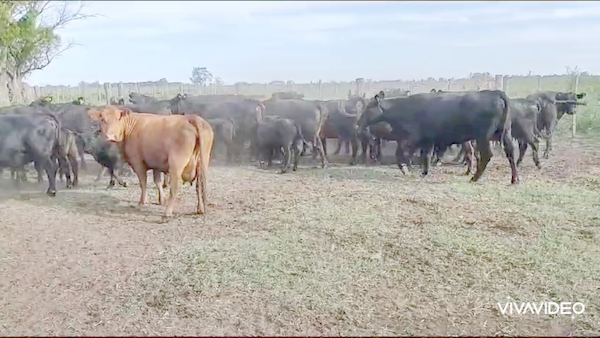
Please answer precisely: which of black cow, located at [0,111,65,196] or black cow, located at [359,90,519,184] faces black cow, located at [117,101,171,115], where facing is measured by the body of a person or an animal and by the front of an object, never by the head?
black cow, located at [359,90,519,184]

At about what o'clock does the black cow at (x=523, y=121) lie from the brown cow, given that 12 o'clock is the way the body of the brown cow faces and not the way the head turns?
The black cow is roughly at 4 o'clock from the brown cow.

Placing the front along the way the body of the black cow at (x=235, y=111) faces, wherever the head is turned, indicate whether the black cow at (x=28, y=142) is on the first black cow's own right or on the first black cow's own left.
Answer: on the first black cow's own left

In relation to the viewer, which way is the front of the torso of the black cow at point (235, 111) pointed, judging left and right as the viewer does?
facing to the left of the viewer

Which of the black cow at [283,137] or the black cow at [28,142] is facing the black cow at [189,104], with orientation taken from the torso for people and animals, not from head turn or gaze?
the black cow at [283,137]

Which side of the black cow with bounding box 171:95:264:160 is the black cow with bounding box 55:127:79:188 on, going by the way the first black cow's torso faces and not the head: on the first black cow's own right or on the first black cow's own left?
on the first black cow's own left

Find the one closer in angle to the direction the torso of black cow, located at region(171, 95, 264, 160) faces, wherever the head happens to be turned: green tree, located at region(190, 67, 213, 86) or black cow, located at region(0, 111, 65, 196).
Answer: the black cow

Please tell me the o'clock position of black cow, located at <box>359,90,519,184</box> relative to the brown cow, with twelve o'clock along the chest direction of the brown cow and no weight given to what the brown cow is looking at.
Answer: The black cow is roughly at 4 o'clock from the brown cow.

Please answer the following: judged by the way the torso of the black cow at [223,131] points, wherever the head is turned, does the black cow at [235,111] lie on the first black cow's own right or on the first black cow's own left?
on the first black cow's own right

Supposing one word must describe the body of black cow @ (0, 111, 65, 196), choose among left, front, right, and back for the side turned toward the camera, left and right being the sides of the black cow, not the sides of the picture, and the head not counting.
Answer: left

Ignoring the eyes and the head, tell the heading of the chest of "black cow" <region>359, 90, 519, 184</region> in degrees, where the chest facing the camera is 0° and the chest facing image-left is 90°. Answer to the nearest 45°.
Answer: approximately 90°

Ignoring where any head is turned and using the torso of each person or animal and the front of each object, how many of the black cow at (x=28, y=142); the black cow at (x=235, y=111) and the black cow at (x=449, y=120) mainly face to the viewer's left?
3
